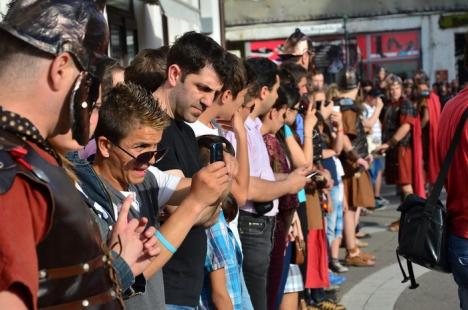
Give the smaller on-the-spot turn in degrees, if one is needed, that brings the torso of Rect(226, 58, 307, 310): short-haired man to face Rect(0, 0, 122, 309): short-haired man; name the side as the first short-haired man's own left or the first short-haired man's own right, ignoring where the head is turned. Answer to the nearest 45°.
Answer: approximately 90° to the first short-haired man's own right

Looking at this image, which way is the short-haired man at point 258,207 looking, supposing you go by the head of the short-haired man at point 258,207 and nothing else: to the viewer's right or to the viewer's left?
to the viewer's right

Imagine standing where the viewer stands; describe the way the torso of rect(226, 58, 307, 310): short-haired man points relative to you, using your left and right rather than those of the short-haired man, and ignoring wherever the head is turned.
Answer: facing to the right of the viewer

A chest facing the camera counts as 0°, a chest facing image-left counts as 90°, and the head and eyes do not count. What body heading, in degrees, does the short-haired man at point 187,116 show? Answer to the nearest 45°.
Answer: approximately 315°

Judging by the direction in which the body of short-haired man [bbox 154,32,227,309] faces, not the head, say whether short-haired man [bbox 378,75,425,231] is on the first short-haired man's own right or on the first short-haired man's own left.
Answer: on the first short-haired man's own left

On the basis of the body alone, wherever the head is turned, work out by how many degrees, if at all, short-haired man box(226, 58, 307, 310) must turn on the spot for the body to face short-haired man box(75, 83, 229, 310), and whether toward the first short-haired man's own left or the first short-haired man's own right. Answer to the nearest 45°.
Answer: approximately 90° to the first short-haired man's own right

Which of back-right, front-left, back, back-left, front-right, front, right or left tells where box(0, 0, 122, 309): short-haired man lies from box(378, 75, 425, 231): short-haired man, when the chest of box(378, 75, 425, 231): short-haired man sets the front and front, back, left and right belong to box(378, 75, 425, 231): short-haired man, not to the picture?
front-left
